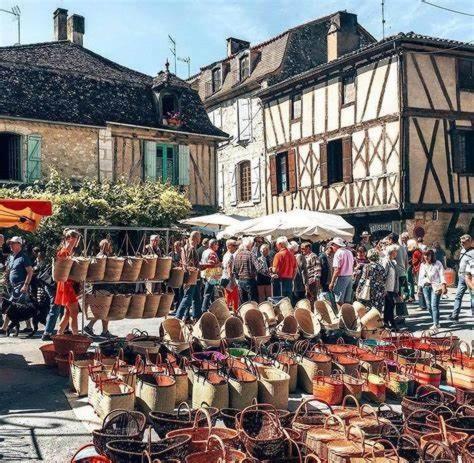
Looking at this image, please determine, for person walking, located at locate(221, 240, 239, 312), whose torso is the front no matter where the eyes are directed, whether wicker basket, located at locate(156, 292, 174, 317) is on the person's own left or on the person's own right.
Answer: on the person's own right

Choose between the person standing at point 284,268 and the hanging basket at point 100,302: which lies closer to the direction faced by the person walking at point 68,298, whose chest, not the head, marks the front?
the hanging basket

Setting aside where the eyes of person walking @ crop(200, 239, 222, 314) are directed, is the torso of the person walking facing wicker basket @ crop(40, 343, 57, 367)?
no

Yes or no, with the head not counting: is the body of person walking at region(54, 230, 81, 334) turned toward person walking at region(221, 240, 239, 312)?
no

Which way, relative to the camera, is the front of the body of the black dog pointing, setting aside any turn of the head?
to the viewer's left

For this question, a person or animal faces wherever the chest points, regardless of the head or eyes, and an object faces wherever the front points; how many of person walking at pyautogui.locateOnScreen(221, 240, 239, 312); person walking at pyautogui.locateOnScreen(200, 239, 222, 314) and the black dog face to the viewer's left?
1

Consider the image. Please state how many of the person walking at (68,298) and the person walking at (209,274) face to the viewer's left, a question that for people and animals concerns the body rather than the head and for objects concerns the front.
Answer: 0
